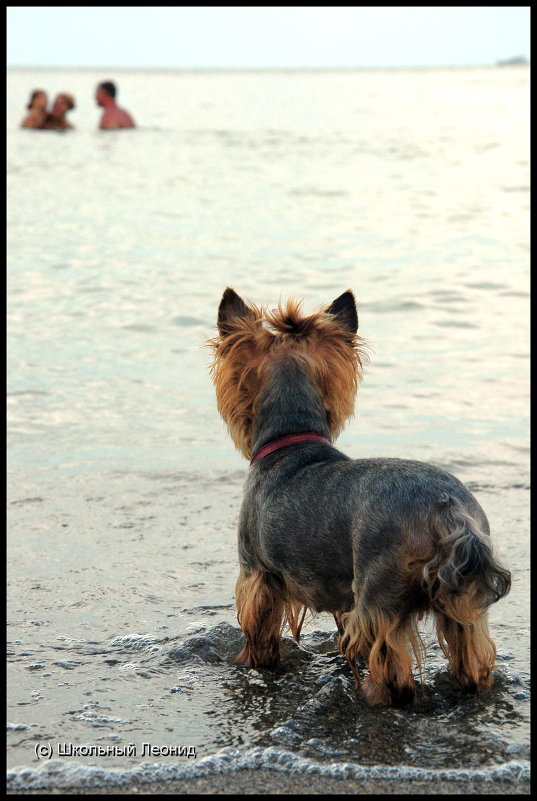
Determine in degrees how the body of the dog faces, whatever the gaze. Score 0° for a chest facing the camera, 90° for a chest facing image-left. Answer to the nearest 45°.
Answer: approximately 135°

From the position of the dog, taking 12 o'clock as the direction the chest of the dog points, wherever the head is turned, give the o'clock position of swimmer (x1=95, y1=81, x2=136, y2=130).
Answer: The swimmer is roughly at 1 o'clock from the dog.

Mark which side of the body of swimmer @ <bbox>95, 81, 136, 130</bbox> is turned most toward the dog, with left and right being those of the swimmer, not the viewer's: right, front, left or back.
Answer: left

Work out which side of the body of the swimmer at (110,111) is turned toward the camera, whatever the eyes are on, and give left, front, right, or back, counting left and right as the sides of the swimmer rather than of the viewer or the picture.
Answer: left

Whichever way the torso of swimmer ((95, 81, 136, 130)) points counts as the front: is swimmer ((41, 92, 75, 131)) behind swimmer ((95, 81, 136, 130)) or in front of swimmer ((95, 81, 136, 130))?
in front

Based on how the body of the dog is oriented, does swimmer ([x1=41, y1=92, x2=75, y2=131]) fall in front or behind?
in front

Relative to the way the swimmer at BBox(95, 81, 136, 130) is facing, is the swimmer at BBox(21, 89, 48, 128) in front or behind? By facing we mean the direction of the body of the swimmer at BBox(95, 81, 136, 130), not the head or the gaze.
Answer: in front
